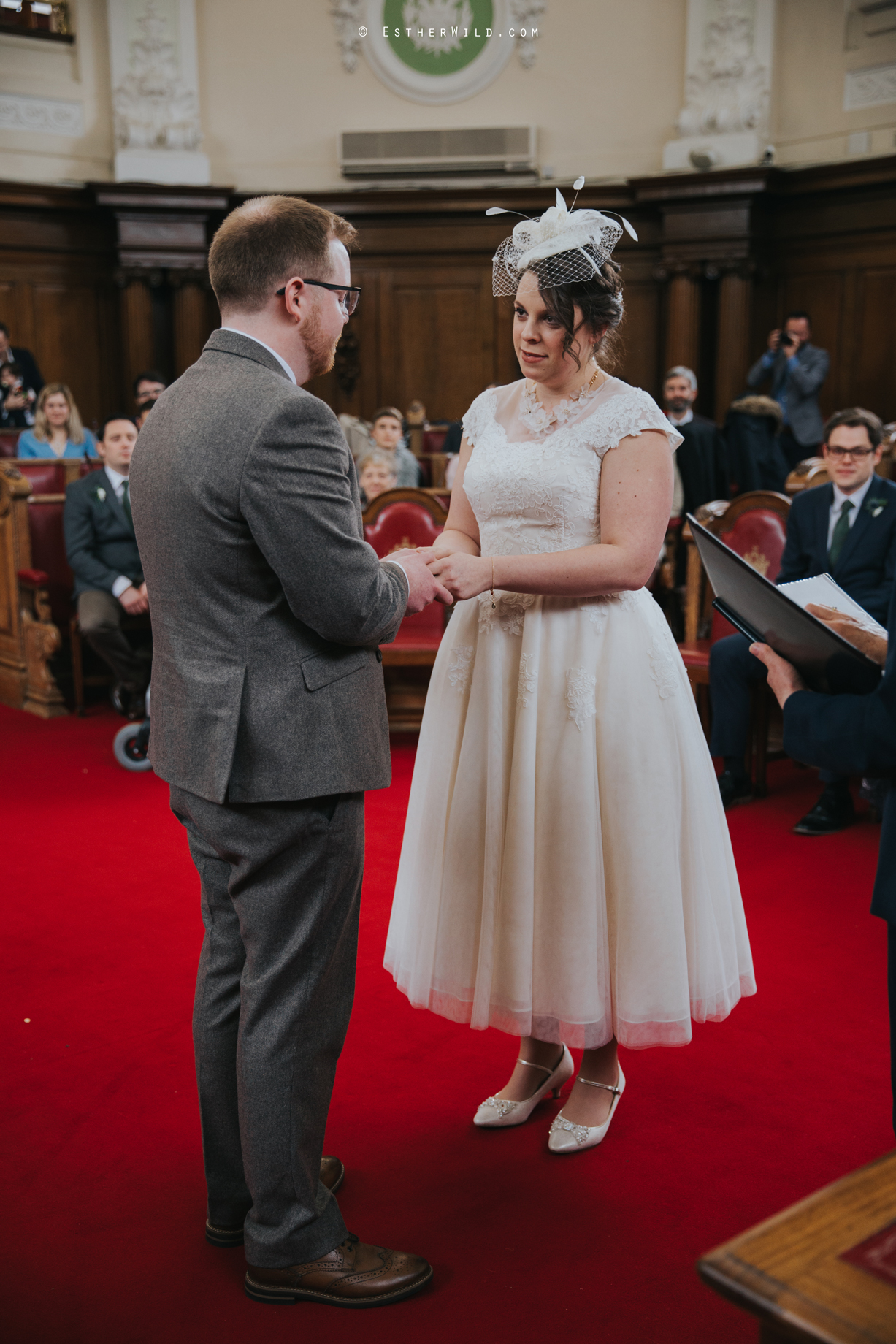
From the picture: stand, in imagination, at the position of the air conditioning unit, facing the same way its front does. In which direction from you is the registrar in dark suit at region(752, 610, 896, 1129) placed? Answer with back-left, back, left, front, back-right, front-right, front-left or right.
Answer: front

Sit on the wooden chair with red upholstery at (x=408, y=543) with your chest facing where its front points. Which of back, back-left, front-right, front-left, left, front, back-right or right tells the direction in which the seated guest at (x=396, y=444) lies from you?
back

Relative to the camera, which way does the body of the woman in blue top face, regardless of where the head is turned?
toward the camera

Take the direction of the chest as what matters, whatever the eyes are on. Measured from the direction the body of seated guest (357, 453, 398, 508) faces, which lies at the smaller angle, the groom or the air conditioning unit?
the groom

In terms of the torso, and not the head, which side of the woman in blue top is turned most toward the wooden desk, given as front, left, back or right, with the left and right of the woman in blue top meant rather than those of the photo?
front

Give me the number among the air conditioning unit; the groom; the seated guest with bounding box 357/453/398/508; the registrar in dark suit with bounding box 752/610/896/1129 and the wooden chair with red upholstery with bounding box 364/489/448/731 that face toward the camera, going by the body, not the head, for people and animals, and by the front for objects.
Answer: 3

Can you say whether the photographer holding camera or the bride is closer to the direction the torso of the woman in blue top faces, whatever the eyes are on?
the bride

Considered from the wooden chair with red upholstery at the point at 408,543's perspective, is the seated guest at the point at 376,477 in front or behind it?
behind

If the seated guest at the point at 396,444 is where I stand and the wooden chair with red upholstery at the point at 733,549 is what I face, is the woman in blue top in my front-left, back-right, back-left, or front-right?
back-right

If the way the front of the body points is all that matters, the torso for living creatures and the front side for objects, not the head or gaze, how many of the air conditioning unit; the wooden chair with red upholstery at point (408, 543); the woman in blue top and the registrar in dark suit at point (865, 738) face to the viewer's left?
1

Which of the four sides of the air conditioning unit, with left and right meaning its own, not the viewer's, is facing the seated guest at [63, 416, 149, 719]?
front

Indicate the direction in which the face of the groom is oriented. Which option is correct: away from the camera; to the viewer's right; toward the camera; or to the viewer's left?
to the viewer's right

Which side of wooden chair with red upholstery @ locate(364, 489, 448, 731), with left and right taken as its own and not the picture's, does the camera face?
front

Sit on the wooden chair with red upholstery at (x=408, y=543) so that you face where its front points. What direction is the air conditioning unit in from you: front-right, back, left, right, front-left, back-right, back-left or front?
back

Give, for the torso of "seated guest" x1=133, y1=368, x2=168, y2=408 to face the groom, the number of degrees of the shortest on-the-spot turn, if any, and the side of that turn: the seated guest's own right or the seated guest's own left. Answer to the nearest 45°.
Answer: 0° — they already face them

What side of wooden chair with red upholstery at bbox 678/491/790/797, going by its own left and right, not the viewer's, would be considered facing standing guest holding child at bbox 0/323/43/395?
right
